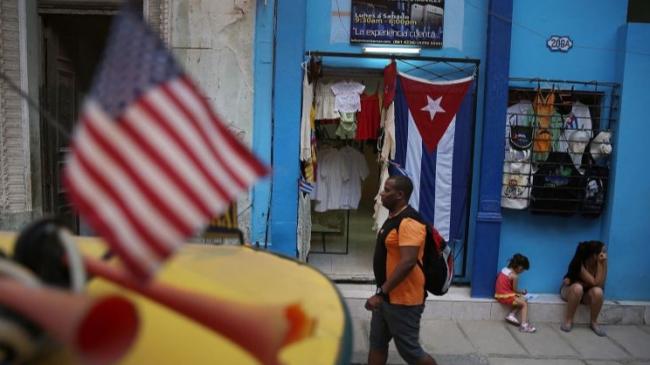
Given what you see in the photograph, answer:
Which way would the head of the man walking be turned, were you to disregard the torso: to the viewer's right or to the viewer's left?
to the viewer's left

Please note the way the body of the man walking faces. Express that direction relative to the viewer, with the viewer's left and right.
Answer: facing to the left of the viewer

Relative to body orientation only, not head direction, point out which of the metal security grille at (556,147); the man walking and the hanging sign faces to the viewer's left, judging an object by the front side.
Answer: the man walking

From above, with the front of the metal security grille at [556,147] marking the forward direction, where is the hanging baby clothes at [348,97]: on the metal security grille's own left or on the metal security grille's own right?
on the metal security grille's own right

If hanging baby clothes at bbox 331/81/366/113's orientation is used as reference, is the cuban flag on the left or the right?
on its left
